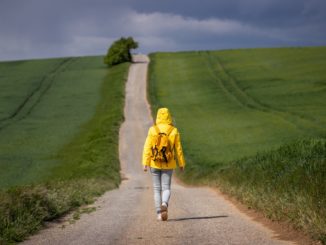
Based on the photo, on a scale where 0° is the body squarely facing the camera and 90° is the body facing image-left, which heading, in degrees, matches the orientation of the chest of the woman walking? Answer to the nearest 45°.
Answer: approximately 180°
